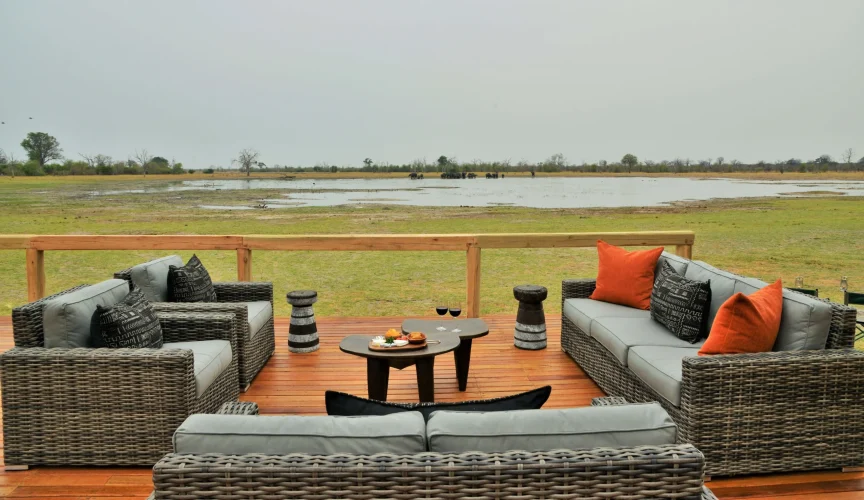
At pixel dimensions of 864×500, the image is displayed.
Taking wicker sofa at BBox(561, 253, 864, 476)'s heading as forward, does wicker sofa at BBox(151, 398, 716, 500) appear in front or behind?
in front

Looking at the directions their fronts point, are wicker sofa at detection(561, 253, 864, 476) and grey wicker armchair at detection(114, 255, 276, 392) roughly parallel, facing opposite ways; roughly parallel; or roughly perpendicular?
roughly parallel, facing opposite ways

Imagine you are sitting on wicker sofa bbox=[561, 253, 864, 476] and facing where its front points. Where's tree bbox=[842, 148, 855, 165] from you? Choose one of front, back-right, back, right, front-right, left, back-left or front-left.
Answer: back-right

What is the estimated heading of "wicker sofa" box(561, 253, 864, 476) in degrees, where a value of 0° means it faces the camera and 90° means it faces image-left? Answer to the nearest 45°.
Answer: approximately 45°

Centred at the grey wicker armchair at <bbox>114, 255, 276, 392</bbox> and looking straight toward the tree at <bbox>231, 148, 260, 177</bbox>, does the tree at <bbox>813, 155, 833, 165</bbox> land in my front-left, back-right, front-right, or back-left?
front-right

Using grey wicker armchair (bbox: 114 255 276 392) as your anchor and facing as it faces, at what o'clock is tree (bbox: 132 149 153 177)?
The tree is roughly at 9 o'clock from the grey wicker armchair.

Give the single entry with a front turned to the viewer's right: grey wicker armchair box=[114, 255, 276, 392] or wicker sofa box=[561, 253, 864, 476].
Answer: the grey wicker armchair

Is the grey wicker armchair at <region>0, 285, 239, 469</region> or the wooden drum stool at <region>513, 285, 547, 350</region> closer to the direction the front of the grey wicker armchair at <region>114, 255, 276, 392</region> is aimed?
the wooden drum stool

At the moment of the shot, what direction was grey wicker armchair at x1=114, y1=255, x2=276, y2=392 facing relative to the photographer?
facing to the right of the viewer

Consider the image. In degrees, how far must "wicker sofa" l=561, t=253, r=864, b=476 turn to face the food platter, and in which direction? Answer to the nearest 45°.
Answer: approximately 45° to its right

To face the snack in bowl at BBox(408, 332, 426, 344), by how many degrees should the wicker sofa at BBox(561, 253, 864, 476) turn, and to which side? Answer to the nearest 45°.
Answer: approximately 45° to its right

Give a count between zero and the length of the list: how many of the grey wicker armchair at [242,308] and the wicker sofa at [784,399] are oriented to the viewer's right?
1

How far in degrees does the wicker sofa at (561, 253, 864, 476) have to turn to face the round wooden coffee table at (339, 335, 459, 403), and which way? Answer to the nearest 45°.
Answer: approximately 45° to its right

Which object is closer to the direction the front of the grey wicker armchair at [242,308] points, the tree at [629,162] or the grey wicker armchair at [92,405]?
the tree
